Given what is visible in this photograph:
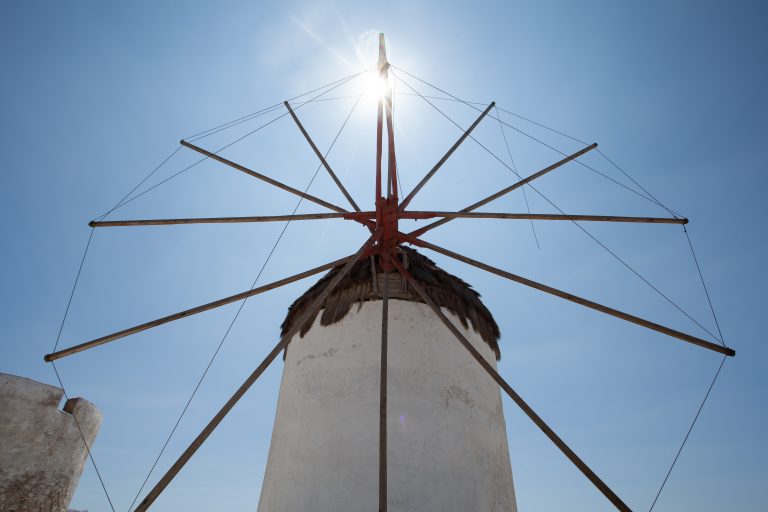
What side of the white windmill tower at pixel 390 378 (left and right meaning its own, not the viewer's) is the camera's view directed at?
front
